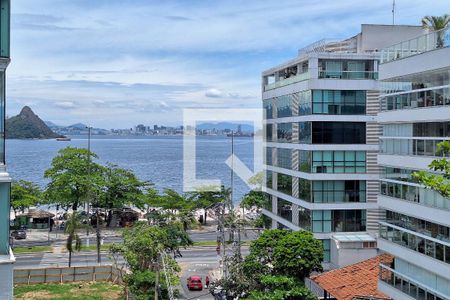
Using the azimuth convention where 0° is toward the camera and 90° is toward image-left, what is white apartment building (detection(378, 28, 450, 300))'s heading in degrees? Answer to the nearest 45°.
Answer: approximately 45°

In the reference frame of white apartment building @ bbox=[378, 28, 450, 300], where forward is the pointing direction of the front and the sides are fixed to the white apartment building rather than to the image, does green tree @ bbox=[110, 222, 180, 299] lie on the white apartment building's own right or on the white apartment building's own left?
on the white apartment building's own right

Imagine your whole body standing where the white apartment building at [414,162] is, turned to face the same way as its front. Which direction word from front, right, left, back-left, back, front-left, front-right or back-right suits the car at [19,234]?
right

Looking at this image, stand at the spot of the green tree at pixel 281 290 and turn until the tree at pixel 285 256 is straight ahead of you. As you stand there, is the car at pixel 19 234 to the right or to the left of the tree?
left
